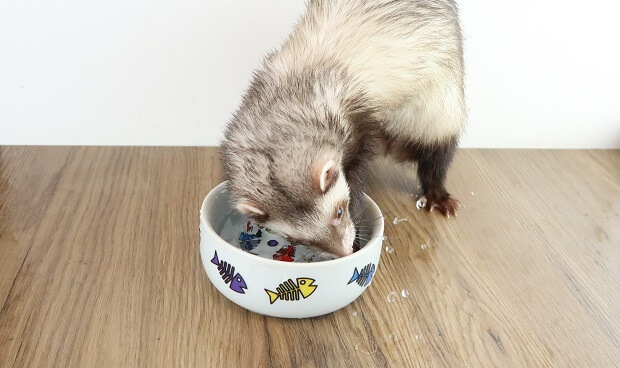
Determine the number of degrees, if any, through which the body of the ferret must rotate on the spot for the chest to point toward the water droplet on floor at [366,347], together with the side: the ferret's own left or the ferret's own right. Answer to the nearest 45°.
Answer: approximately 45° to the ferret's own left

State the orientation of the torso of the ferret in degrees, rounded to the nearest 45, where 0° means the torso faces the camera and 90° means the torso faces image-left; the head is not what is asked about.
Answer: approximately 45°
